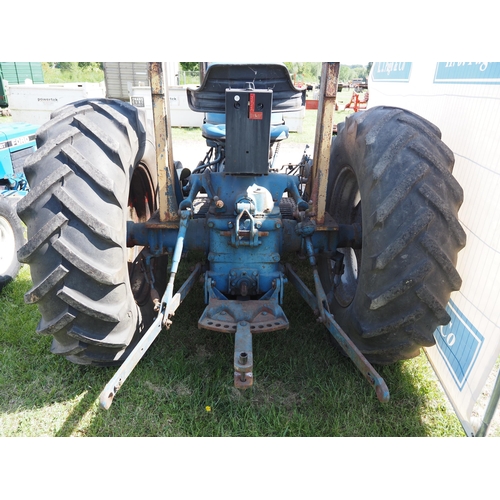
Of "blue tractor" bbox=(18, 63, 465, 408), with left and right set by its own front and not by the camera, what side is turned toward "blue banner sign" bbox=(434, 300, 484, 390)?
right

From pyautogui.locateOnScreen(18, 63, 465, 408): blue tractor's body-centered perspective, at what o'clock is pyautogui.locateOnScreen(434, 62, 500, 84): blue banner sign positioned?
The blue banner sign is roughly at 2 o'clock from the blue tractor.

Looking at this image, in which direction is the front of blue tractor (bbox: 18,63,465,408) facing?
away from the camera

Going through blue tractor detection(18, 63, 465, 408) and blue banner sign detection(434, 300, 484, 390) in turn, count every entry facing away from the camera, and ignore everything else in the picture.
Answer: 1

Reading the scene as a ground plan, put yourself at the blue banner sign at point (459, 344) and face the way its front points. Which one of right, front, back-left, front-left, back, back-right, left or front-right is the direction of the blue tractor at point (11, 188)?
front-right

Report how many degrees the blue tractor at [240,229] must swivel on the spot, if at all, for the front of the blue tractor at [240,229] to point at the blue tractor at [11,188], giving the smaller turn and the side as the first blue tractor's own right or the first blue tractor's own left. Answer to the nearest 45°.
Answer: approximately 45° to the first blue tractor's own left

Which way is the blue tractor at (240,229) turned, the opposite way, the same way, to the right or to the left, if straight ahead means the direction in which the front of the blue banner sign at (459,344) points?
to the right

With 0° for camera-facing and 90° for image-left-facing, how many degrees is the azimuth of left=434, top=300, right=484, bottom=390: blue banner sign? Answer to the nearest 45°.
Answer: approximately 45°

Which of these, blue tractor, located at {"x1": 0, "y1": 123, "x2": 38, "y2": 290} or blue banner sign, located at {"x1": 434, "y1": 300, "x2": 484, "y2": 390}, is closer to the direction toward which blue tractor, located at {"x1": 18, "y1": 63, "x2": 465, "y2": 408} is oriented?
the blue tractor

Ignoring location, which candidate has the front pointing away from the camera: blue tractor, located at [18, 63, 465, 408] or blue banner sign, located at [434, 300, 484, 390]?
the blue tractor

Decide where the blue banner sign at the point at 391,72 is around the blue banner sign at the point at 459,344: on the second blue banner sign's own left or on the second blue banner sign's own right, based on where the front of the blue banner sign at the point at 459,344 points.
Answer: on the second blue banner sign's own right
